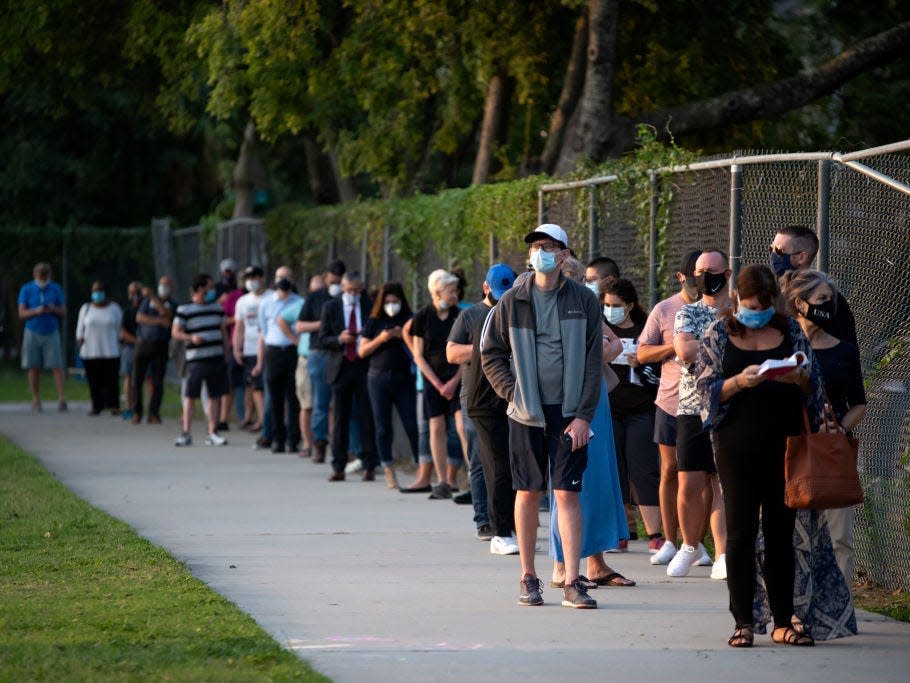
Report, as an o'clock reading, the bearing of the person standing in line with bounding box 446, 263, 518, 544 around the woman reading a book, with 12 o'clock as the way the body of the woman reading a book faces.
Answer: The person standing in line is roughly at 5 o'clock from the woman reading a book.

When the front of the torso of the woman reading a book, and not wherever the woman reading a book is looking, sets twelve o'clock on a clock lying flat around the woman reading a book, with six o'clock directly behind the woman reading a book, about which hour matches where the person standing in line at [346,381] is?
The person standing in line is roughly at 5 o'clock from the woman reading a book.

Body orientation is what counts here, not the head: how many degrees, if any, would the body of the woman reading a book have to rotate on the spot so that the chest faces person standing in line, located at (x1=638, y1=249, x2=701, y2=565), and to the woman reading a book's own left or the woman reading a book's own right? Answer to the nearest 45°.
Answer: approximately 180°

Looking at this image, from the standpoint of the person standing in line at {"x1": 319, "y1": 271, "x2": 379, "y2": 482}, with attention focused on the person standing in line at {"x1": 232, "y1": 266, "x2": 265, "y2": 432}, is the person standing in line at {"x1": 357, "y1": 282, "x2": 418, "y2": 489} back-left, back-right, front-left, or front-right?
back-right
